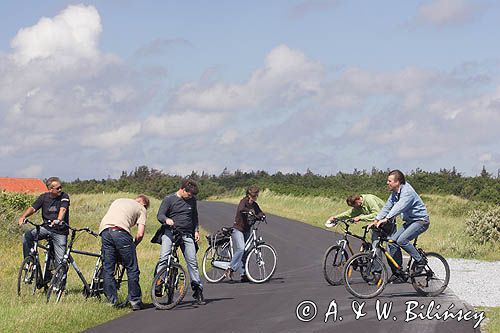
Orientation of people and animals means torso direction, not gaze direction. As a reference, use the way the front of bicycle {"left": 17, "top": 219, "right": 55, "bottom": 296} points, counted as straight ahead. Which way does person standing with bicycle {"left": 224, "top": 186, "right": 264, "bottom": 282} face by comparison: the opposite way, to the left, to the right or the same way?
to the left

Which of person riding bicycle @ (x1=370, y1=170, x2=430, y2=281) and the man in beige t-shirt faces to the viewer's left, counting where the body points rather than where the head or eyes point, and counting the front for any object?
the person riding bicycle

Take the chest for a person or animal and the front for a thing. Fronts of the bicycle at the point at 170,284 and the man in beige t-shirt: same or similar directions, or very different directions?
very different directions

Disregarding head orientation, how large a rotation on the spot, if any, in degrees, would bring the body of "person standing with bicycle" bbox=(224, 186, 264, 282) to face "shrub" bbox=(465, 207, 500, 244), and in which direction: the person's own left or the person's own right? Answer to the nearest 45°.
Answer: approximately 90° to the person's own left

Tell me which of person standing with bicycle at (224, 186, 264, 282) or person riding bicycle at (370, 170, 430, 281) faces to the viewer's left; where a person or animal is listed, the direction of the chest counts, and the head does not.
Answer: person riding bicycle at (370, 170, 430, 281)

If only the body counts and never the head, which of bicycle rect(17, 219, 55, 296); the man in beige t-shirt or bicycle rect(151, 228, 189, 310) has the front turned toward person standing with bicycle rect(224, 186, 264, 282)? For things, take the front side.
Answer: the man in beige t-shirt

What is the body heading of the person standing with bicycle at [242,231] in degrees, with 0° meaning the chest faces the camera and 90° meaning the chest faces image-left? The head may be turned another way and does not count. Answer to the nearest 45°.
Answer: approximately 315°

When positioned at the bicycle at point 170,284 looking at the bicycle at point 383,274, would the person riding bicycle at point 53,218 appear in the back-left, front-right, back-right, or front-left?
back-left

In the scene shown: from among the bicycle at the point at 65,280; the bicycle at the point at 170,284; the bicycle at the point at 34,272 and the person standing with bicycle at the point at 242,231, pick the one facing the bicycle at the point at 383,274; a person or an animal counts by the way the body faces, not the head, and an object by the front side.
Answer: the person standing with bicycle

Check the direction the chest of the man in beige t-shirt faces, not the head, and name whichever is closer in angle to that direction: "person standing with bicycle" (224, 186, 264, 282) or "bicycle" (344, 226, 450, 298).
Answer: the person standing with bicycle
